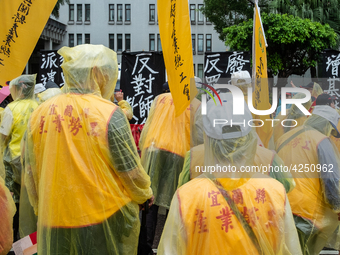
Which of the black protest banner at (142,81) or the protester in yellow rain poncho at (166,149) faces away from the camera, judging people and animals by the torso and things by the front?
the protester in yellow rain poncho

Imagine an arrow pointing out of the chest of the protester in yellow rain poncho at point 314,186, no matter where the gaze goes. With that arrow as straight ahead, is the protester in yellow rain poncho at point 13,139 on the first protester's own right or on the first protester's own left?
on the first protester's own left

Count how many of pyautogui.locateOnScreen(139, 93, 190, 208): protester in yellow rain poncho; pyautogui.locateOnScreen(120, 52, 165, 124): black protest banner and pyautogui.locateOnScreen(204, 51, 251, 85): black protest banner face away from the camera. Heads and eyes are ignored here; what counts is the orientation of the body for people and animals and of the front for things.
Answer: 1

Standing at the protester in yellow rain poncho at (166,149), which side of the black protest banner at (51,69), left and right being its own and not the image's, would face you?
front

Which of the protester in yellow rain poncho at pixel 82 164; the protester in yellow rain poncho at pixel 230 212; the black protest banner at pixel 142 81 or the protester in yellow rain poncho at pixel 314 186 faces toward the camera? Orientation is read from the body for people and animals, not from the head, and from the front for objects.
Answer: the black protest banner

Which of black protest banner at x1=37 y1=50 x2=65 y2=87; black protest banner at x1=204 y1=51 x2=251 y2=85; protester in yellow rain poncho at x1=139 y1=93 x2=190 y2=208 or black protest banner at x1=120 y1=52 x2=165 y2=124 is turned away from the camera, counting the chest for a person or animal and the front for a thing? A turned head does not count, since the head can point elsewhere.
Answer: the protester in yellow rain poncho

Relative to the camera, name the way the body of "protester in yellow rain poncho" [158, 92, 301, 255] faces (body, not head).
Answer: away from the camera

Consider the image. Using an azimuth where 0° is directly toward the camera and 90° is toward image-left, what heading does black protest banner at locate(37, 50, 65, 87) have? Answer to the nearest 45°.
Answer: approximately 0°

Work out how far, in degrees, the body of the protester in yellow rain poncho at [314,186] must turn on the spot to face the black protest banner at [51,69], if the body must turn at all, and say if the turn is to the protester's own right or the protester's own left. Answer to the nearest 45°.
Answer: approximately 90° to the protester's own left

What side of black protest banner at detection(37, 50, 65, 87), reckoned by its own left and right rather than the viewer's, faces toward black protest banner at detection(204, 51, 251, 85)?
left

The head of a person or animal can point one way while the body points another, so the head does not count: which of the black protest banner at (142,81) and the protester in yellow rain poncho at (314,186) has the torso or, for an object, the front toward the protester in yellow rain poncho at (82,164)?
the black protest banner
